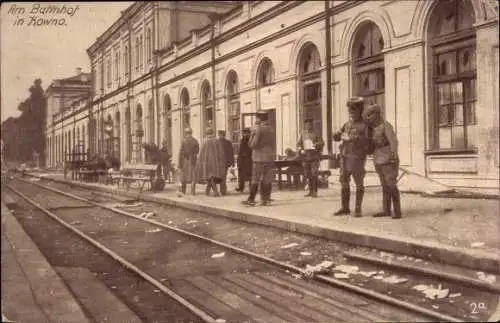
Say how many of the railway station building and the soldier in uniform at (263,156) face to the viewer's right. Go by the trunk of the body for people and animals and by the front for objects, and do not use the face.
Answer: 0

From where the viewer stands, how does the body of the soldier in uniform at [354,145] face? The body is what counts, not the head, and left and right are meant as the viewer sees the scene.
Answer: facing the viewer and to the left of the viewer

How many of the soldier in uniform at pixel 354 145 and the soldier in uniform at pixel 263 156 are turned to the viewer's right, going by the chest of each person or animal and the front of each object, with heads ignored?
0

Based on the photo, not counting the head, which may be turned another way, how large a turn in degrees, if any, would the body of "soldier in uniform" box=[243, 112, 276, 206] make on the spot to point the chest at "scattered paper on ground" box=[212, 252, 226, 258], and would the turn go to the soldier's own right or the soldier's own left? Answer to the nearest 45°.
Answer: approximately 135° to the soldier's own left

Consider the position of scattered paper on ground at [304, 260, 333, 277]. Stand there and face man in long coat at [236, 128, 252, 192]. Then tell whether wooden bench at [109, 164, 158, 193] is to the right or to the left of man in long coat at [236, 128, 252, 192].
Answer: left

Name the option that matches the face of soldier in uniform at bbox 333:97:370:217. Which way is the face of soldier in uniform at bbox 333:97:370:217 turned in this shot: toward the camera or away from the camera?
toward the camera

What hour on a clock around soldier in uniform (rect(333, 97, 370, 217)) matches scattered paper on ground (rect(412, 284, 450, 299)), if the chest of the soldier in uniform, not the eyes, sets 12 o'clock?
The scattered paper on ground is roughly at 10 o'clock from the soldier in uniform.

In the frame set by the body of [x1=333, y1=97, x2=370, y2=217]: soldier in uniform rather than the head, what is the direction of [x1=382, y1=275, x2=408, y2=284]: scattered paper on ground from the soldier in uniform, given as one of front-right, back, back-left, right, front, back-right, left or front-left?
front-left

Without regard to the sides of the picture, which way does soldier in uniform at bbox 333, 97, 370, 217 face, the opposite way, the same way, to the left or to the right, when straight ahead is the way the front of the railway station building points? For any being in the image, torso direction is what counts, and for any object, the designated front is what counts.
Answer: the same way

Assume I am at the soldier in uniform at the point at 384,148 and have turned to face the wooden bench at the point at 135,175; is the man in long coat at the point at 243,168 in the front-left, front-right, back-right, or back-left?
front-right

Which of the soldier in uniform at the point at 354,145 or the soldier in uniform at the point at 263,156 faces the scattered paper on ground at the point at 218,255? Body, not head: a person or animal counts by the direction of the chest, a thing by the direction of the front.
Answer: the soldier in uniform at the point at 354,145
